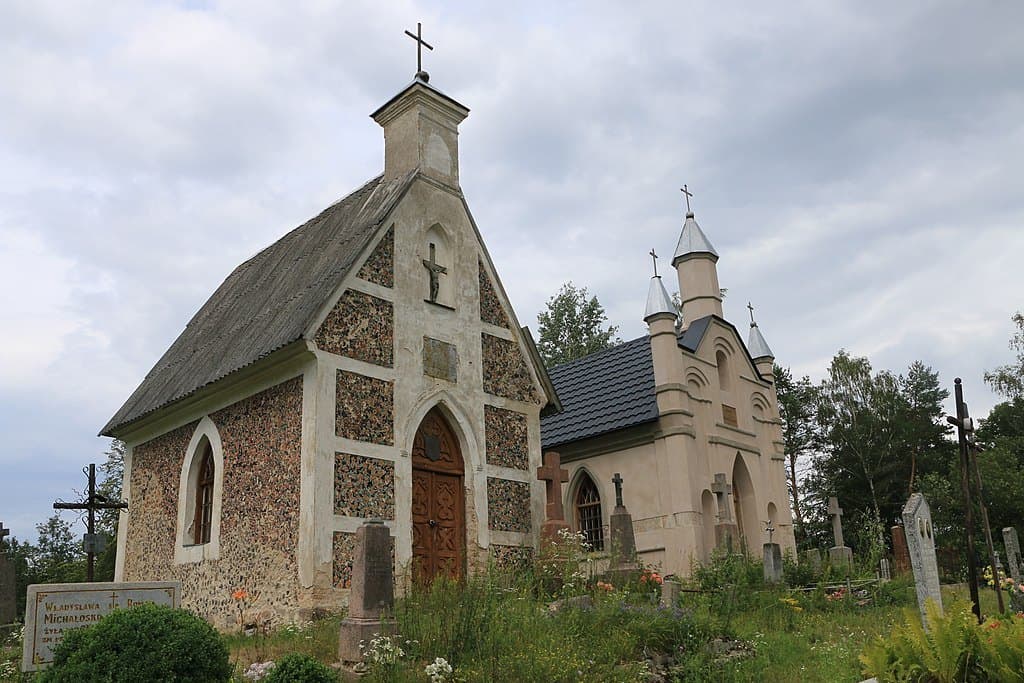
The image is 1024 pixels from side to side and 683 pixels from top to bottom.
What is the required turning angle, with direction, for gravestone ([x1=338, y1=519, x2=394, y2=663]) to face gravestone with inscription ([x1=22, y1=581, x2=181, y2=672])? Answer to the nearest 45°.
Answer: approximately 135° to its right

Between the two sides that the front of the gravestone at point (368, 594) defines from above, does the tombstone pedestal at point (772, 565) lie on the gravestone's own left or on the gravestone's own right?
on the gravestone's own left

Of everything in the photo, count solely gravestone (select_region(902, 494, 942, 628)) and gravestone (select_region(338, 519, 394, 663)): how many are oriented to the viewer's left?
0

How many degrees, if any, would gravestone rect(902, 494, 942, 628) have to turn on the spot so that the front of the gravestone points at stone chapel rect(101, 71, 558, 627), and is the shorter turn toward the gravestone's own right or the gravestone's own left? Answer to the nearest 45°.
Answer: approximately 135° to the gravestone's own right

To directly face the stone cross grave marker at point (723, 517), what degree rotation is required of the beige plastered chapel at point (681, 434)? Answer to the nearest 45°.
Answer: approximately 45° to its right

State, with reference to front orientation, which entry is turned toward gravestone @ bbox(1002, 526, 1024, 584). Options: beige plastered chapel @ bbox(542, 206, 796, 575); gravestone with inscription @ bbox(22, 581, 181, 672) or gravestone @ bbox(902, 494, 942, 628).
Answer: the beige plastered chapel

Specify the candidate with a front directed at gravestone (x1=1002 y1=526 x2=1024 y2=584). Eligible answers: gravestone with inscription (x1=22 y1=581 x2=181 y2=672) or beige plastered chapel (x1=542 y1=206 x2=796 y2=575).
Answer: the beige plastered chapel

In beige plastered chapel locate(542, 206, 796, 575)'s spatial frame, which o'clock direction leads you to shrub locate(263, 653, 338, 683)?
The shrub is roughly at 2 o'clock from the beige plastered chapel.

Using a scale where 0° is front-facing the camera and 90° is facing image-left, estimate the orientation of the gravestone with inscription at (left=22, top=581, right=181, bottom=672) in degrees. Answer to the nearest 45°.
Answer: approximately 0°
